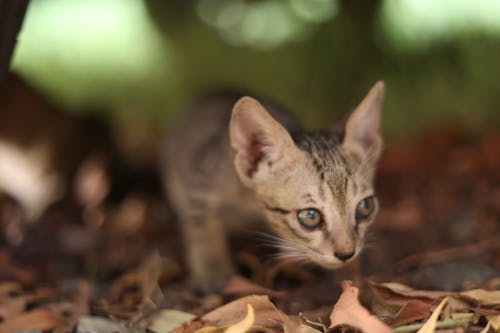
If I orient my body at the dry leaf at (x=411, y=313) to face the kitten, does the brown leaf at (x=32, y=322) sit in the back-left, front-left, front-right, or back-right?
front-left

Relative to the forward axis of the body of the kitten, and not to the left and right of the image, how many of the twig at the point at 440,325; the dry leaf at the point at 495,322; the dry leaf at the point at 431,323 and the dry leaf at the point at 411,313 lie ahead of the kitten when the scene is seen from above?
4

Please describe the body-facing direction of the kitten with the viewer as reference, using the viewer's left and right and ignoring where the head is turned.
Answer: facing the viewer and to the right of the viewer

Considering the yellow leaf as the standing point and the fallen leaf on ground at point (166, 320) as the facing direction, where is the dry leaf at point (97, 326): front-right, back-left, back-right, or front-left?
front-left

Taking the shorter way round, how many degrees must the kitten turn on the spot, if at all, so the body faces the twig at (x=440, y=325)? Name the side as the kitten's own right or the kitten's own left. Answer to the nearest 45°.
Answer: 0° — it already faces it

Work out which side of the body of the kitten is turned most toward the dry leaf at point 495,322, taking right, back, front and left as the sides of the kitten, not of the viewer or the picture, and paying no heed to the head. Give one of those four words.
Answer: front

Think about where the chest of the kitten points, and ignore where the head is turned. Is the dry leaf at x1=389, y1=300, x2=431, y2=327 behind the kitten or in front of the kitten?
in front

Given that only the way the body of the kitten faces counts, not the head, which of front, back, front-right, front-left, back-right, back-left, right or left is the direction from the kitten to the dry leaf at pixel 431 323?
front

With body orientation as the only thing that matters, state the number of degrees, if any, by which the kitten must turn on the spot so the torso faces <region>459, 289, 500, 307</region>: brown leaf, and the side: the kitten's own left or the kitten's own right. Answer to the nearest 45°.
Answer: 0° — it already faces it
